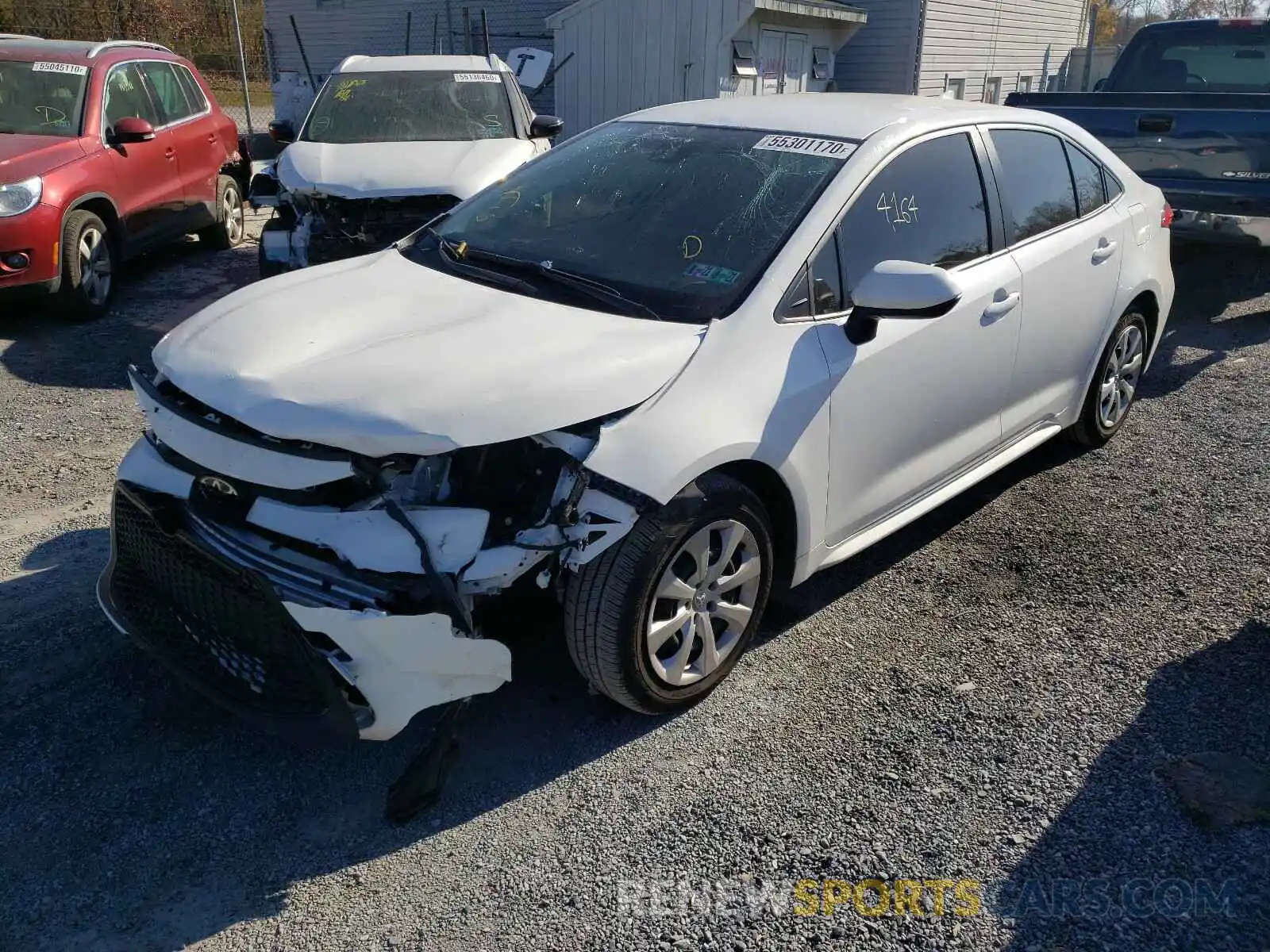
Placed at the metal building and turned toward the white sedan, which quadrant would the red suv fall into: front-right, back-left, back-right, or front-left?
front-right

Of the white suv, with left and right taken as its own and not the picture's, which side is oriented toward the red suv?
right

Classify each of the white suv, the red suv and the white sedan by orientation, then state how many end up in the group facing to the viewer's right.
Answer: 0

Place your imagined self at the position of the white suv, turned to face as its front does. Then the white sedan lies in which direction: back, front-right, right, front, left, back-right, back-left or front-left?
front

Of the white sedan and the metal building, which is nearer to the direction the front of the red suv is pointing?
the white sedan

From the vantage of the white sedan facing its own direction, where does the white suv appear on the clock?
The white suv is roughly at 4 o'clock from the white sedan.

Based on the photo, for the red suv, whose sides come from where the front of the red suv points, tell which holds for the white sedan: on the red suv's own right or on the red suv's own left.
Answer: on the red suv's own left

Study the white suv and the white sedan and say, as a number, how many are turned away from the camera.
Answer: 0

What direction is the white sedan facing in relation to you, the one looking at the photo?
facing the viewer and to the left of the viewer

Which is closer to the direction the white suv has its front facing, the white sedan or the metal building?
the white sedan

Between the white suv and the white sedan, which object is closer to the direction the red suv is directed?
the white sedan

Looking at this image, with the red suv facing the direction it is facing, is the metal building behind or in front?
behind

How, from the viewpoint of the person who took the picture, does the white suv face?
facing the viewer
